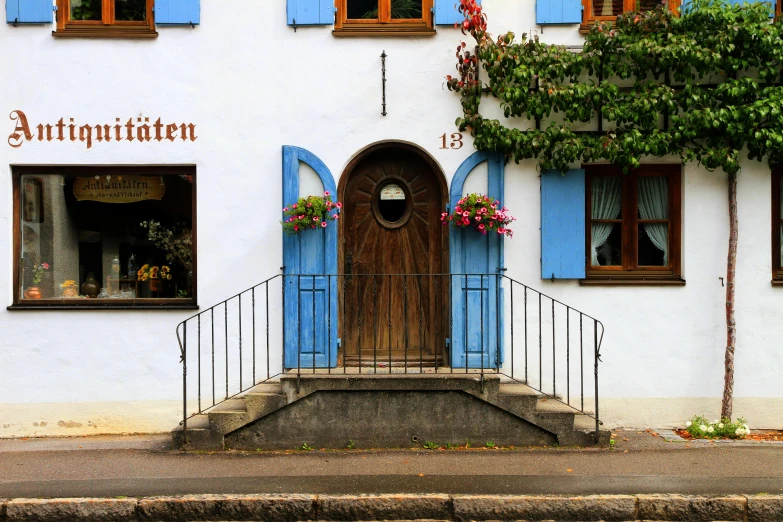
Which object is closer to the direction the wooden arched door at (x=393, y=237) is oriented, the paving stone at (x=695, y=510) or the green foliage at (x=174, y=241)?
the paving stone

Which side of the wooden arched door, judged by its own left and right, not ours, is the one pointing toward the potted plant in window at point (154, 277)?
right

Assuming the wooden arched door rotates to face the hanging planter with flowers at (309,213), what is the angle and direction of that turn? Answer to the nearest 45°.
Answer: approximately 45° to its right

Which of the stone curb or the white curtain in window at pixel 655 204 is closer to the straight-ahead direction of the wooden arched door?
the stone curb

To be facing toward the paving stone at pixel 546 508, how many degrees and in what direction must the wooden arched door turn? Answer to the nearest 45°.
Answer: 0° — it already faces it

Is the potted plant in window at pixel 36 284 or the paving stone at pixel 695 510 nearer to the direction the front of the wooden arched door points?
the paving stone

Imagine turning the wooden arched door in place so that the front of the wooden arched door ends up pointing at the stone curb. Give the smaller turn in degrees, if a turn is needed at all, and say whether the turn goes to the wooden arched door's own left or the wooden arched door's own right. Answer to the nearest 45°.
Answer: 0° — it already faces it

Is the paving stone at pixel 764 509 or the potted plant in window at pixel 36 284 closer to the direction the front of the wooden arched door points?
the paving stone

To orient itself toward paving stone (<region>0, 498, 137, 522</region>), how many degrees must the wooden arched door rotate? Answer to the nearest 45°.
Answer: approximately 45° to its right

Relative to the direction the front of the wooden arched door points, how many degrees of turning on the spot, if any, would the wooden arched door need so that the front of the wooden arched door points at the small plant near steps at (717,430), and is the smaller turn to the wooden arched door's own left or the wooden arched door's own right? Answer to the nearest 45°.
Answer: approximately 90° to the wooden arched door's own left

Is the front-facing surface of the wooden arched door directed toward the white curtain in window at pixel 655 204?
no

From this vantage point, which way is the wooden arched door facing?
toward the camera

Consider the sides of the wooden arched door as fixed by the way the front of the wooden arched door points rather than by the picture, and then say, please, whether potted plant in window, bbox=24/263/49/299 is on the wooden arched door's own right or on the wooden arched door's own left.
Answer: on the wooden arched door's own right

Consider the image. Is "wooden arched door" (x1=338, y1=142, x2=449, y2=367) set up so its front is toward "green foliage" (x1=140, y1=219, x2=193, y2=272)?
no

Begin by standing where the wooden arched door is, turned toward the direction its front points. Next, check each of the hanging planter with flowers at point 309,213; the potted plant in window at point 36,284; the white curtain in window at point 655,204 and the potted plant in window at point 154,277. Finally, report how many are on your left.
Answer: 1

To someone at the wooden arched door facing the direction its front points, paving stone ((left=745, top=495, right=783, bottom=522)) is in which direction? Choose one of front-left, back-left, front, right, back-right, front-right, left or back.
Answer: front-left
